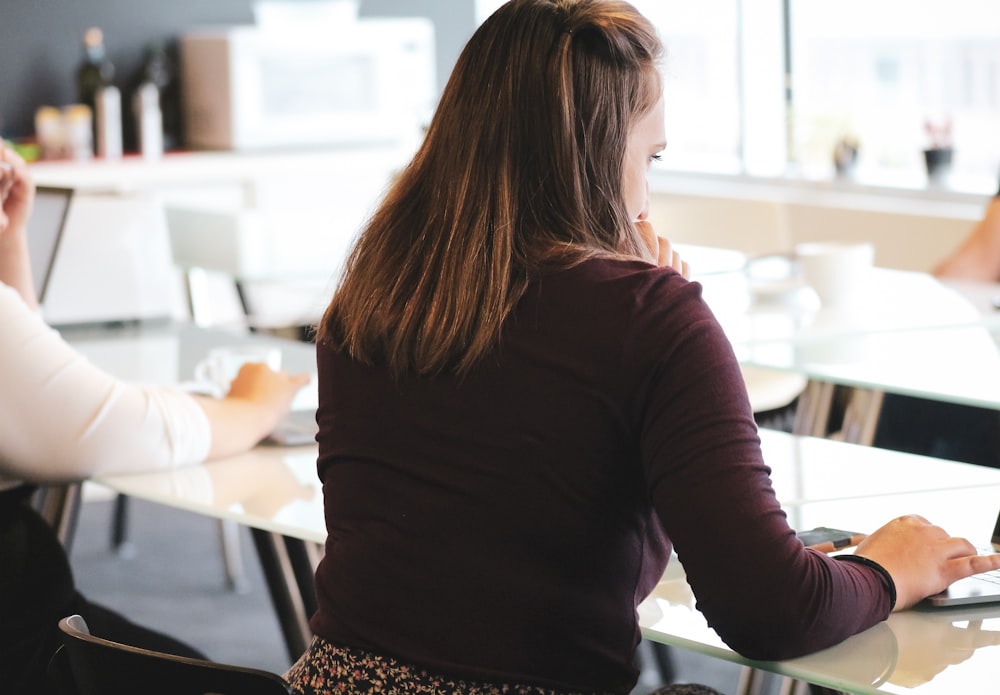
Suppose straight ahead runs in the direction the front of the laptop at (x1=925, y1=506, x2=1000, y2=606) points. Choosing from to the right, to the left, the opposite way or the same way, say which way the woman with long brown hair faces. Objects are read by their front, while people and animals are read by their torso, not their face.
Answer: the opposite way

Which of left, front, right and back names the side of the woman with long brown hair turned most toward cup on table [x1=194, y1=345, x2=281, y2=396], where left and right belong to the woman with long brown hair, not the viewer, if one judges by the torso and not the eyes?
left

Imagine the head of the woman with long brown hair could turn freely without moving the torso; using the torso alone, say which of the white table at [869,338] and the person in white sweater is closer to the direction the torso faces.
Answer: the white table

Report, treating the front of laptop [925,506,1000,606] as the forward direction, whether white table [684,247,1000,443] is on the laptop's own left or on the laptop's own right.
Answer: on the laptop's own right

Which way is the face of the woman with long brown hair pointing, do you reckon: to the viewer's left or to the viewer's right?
to the viewer's right

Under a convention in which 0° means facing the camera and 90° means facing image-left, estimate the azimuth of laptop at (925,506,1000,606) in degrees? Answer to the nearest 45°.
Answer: approximately 45°

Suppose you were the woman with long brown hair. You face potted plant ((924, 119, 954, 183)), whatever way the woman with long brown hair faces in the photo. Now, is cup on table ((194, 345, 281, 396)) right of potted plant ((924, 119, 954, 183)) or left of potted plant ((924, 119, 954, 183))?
left

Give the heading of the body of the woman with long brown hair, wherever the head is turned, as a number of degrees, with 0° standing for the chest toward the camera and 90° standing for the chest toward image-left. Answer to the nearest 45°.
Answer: approximately 225°

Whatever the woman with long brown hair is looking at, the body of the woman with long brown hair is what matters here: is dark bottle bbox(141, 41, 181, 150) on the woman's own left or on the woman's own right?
on the woman's own left

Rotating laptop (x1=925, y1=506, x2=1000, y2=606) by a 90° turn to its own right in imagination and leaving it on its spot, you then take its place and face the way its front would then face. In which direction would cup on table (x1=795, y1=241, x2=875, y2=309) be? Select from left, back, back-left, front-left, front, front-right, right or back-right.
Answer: front-right
